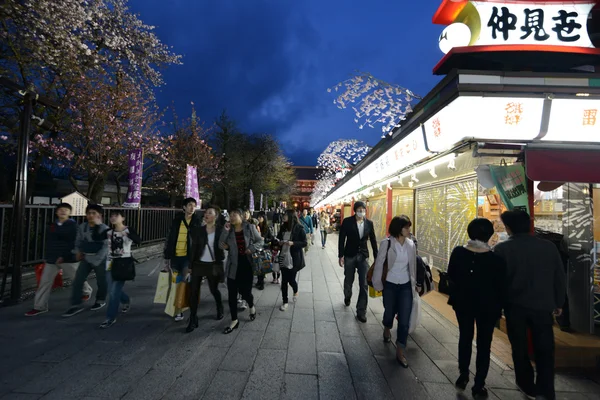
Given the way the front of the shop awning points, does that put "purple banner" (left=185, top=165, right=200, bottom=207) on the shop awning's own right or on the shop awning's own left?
on the shop awning's own right

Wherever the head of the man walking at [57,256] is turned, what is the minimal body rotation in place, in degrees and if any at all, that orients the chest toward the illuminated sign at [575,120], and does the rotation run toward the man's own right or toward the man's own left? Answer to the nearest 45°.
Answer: approximately 90° to the man's own left

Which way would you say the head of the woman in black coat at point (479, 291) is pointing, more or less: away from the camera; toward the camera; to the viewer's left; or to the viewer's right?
away from the camera

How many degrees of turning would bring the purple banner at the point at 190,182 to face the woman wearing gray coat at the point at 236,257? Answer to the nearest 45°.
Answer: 0° — it already faces them
